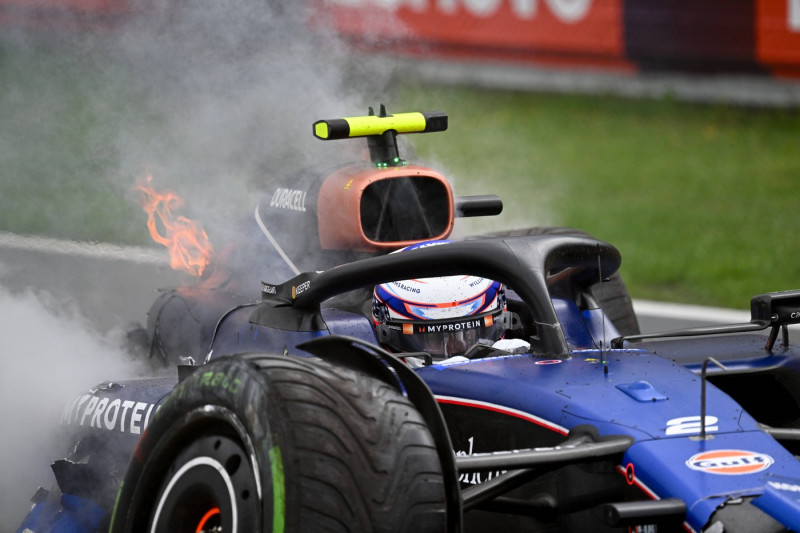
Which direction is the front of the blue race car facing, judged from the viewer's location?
facing the viewer and to the right of the viewer
